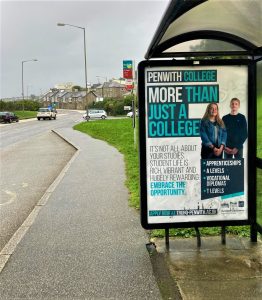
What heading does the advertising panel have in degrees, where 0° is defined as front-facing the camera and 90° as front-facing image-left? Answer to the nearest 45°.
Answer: approximately 0°
